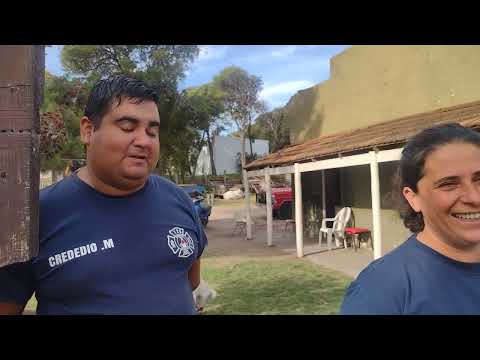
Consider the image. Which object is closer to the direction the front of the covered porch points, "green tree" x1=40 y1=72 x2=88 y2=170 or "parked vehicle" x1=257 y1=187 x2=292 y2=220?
the green tree

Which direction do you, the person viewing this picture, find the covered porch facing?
facing the viewer and to the left of the viewer

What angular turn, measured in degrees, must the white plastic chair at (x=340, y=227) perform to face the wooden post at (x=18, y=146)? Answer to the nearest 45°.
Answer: approximately 45° to its left

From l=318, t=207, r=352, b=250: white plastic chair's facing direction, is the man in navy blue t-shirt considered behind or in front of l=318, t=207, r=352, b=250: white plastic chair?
in front

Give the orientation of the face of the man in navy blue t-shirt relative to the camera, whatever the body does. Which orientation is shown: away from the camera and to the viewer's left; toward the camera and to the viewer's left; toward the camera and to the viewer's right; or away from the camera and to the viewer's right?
toward the camera and to the viewer's right

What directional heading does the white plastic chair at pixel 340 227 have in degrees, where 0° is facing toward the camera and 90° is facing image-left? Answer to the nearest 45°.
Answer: approximately 45°

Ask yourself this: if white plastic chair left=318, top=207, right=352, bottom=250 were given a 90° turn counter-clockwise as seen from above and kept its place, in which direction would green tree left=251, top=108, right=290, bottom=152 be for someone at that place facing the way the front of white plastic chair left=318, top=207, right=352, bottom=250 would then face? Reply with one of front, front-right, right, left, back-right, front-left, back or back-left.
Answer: back-left

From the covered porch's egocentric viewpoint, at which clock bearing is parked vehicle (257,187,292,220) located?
The parked vehicle is roughly at 4 o'clock from the covered porch.

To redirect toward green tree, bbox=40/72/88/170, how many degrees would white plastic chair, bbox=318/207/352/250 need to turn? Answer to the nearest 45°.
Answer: approximately 45° to its right
